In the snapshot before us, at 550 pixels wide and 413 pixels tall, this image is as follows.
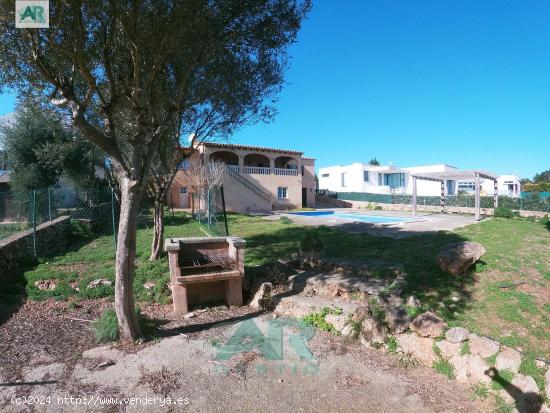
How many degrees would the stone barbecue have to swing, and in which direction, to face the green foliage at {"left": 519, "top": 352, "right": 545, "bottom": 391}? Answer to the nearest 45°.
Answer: approximately 45° to its left

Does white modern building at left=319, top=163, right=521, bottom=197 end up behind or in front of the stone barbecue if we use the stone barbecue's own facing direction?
behind

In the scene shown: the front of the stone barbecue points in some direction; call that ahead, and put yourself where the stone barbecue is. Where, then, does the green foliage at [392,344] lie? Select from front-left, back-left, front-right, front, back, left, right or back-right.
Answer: front-left

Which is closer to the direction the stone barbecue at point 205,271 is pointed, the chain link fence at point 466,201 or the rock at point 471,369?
the rock

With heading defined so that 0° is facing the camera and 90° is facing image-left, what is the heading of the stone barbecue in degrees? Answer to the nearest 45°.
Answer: approximately 0°

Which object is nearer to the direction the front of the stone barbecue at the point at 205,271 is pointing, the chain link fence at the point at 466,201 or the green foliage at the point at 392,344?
the green foliage

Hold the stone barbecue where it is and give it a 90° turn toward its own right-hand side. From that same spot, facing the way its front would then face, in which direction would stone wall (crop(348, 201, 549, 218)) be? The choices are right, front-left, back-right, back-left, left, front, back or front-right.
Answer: back-right

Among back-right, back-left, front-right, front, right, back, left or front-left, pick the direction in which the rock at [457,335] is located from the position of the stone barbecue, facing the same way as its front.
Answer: front-left

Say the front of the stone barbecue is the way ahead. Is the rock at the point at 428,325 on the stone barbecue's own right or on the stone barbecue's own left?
on the stone barbecue's own left

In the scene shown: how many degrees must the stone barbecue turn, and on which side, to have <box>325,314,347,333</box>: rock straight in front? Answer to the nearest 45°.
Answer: approximately 45° to its left
